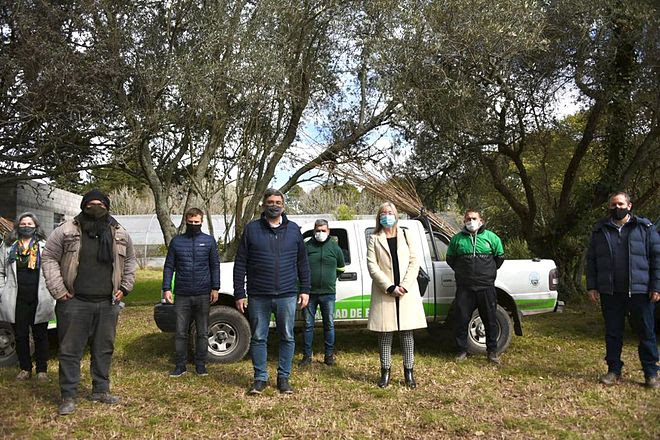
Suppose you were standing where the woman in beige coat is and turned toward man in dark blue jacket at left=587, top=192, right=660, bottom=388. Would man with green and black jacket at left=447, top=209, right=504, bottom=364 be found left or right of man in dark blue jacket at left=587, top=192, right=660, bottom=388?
left

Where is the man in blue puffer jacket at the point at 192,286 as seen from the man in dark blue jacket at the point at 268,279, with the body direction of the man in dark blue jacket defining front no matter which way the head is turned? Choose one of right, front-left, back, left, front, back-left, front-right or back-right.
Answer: back-right

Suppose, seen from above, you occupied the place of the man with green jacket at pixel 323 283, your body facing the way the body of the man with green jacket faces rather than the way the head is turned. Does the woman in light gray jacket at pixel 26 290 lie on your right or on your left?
on your right

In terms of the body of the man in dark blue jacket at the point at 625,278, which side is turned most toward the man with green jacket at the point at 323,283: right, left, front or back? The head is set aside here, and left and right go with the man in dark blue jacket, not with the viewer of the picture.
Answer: right

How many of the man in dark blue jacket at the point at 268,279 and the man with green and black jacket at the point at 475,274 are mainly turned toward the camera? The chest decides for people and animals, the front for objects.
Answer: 2

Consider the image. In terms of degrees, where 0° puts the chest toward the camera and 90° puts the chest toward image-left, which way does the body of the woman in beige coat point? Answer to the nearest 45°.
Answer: approximately 0°

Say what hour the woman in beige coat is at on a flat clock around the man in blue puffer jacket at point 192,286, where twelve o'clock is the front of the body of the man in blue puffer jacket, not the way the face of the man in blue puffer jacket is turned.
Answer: The woman in beige coat is roughly at 10 o'clock from the man in blue puffer jacket.
